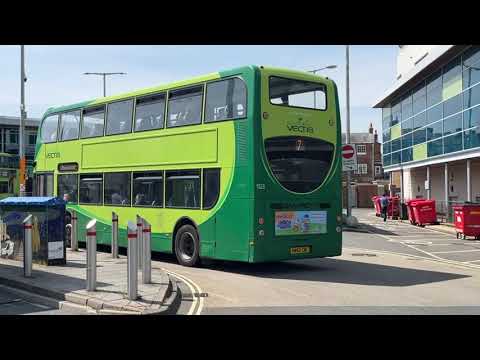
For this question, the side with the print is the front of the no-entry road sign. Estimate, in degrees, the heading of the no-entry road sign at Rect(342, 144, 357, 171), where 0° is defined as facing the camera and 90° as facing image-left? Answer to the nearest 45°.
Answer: approximately 0°

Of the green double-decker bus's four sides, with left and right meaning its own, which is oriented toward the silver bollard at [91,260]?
left

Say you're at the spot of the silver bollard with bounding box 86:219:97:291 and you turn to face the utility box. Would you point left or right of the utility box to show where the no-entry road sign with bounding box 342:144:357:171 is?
right

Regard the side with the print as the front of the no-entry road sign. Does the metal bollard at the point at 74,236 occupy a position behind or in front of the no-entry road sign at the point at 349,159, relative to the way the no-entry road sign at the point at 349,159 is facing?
in front

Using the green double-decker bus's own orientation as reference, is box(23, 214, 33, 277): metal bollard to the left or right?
on its left

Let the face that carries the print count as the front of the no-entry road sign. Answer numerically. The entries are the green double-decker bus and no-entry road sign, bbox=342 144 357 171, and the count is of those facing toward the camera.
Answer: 1

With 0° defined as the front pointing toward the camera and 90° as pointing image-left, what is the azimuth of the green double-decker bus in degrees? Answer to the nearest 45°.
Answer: approximately 135°

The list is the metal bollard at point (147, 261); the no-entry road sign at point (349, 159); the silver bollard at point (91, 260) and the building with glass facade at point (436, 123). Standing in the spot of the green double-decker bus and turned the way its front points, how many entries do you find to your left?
2

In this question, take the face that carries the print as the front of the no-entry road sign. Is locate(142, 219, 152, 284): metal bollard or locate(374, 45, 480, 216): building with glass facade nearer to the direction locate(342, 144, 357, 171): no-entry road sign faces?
the metal bollard

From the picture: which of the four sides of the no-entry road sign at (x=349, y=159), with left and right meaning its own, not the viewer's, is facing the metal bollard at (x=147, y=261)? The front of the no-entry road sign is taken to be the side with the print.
front
